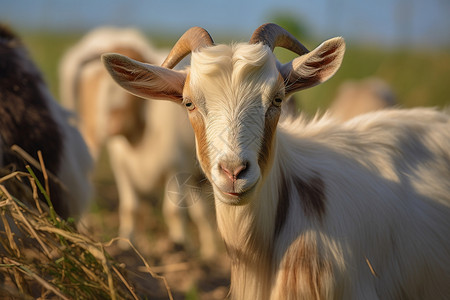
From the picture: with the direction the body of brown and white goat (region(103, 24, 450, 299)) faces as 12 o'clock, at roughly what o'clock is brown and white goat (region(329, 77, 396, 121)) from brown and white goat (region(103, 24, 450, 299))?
brown and white goat (region(329, 77, 396, 121)) is roughly at 5 o'clock from brown and white goat (region(103, 24, 450, 299)).

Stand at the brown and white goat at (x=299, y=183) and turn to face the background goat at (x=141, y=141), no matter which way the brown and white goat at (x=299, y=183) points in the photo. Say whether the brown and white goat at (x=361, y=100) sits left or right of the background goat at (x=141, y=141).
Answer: right

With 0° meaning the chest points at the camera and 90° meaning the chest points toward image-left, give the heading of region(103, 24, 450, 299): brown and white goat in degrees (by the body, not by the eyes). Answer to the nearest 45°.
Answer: approximately 45°

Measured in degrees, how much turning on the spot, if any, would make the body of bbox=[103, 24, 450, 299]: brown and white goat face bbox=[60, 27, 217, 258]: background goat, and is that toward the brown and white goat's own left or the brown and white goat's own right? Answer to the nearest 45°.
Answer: approximately 90° to the brown and white goat's own right

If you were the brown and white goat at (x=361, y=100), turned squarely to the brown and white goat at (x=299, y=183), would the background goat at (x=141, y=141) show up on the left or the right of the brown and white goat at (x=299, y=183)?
right
